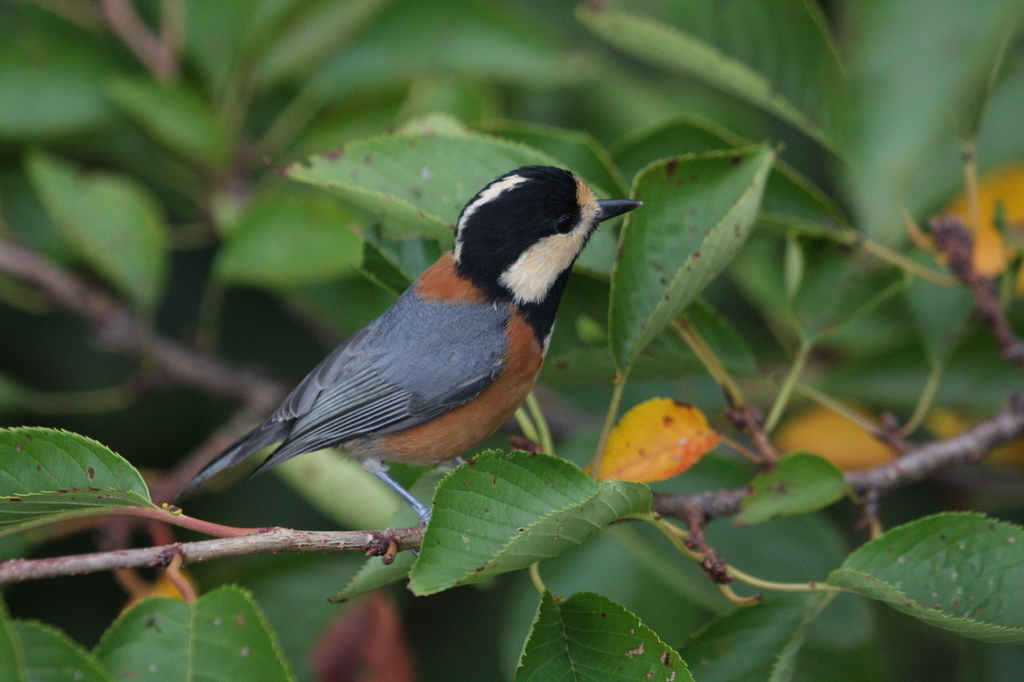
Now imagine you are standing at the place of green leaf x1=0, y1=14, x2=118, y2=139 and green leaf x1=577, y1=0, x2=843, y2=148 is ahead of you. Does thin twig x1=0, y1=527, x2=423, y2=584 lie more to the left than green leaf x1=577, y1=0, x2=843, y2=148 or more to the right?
right

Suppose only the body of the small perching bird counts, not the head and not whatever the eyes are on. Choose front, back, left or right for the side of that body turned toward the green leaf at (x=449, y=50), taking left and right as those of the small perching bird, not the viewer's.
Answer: left

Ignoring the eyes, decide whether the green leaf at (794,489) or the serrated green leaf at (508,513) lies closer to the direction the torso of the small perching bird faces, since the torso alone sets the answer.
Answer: the green leaf

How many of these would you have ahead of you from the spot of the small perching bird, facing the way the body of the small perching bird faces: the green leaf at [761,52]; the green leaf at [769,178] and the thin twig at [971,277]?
3

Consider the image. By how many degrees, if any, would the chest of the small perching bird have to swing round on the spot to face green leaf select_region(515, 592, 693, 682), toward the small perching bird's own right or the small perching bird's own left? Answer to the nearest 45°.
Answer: approximately 90° to the small perching bird's own right

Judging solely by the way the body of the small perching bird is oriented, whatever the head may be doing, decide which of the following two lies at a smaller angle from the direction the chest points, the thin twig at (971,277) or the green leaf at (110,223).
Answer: the thin twig

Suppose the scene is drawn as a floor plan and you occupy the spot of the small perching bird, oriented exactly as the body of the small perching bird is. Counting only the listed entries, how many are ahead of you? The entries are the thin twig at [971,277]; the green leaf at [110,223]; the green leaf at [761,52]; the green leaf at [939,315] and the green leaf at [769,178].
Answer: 4

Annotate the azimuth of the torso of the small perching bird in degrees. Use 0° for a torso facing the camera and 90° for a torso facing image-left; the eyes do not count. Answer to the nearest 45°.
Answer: approximately 270°
